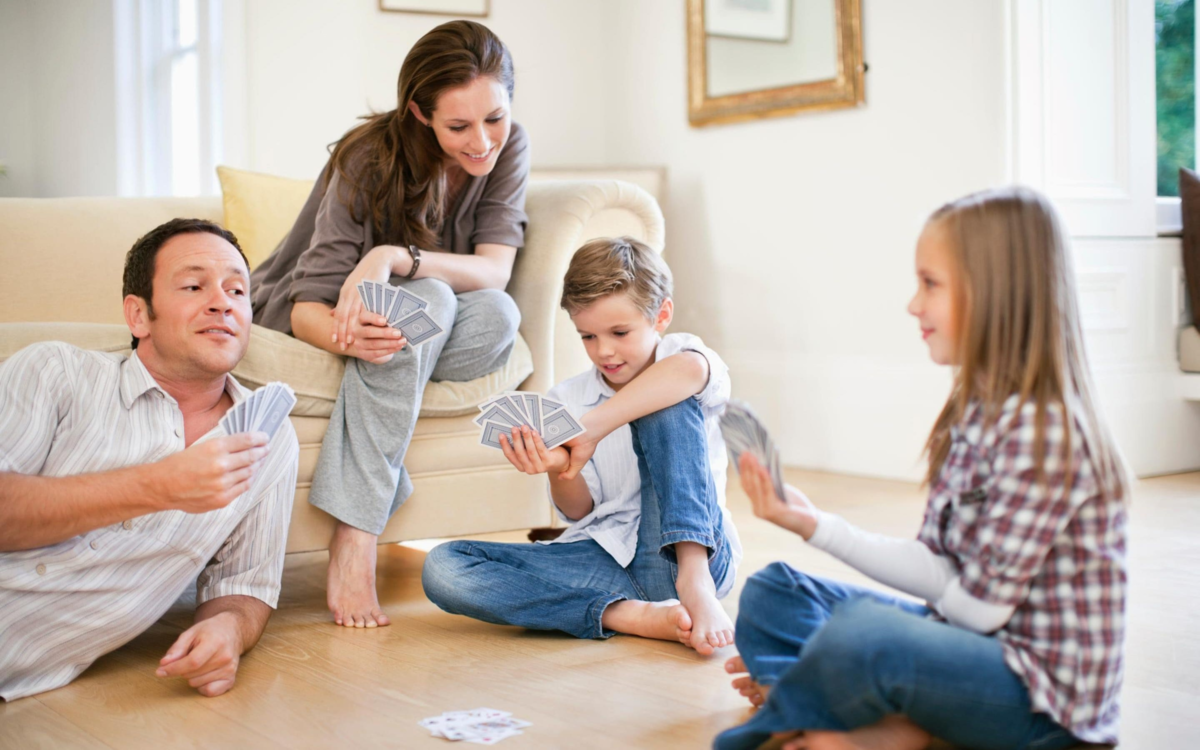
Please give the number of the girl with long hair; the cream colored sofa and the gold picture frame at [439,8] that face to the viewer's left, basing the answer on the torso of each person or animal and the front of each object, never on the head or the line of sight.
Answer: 1

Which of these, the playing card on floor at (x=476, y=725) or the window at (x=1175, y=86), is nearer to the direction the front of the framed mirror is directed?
the playing card on floor

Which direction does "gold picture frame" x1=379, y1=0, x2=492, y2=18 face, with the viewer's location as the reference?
facing the viewer

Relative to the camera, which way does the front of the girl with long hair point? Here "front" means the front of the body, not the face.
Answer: to the viewer's left

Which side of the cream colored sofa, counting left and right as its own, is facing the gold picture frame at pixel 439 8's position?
back

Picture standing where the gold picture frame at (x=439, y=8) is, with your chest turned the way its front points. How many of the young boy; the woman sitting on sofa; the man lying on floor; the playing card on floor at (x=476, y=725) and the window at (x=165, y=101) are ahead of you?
4

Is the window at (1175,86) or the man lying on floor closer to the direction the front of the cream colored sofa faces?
the man lying on floor

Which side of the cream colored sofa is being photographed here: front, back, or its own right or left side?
front

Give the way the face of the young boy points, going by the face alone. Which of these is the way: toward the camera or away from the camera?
toward the camera

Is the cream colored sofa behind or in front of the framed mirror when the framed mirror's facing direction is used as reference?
in front

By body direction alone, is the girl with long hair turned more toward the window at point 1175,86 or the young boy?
the young boy

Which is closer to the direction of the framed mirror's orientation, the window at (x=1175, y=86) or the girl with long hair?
the girl with long hair

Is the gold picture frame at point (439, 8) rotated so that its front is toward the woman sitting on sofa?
yes
